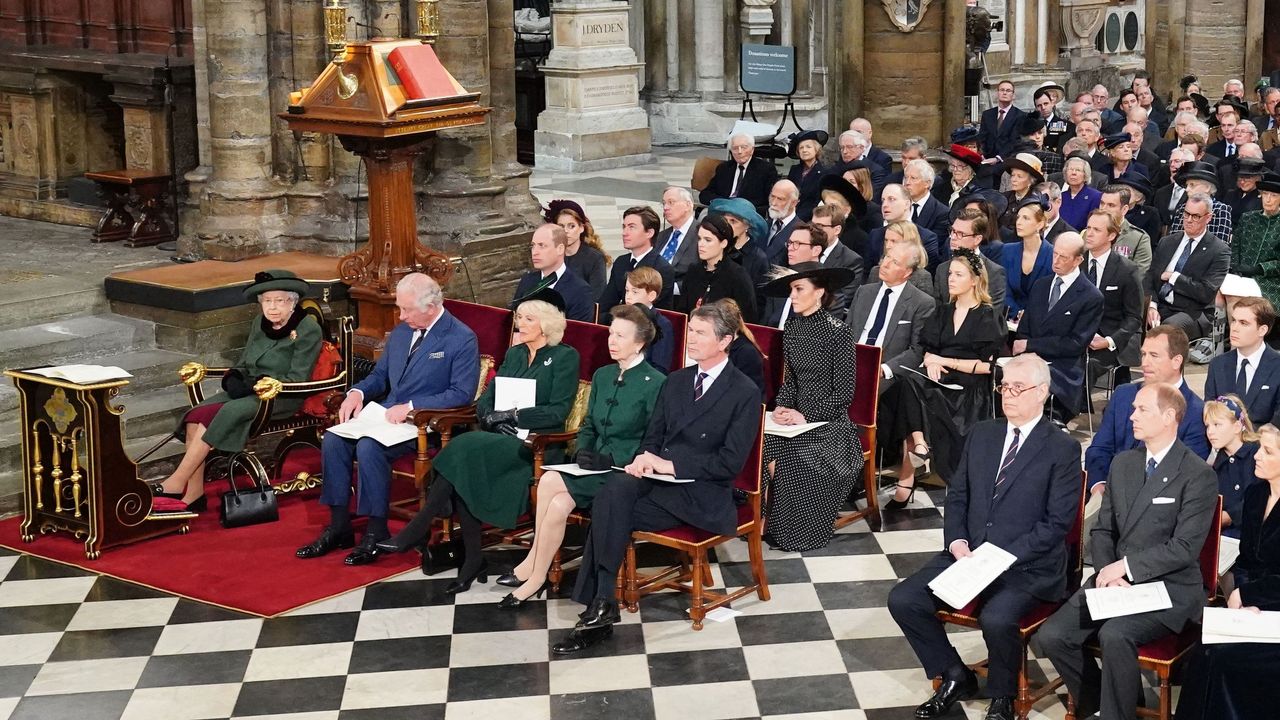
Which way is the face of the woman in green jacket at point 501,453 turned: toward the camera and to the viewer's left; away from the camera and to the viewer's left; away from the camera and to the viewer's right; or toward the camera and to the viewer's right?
toward the camera and to the viewer's left

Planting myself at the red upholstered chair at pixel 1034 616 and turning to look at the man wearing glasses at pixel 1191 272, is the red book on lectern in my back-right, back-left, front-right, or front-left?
front-left

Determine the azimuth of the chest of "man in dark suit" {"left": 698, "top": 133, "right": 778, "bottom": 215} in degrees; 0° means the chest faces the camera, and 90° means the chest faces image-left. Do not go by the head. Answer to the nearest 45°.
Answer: approximately 45°

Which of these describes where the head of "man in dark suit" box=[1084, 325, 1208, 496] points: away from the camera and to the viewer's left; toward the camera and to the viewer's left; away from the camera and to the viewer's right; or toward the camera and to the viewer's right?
toward the camera and to the viewer's left

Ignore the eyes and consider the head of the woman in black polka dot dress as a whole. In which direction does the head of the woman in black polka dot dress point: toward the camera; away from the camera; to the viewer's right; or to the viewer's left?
to the viewer's left

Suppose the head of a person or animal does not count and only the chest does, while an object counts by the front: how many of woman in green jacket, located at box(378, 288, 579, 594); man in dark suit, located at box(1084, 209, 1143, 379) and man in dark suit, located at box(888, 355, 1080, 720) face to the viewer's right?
0

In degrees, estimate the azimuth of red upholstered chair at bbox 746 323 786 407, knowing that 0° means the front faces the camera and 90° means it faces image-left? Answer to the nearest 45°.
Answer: approximately 45°

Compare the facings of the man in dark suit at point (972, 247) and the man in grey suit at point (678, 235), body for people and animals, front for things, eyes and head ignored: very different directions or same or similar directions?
same or similar directions

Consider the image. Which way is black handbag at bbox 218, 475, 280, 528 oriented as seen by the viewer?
toward the camera

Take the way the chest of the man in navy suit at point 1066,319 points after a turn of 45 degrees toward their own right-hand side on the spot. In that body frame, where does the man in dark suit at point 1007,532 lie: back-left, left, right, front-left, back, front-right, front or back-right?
left

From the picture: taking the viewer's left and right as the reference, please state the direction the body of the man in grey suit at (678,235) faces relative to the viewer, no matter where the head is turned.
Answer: facing the viewer and to the left of the viewer

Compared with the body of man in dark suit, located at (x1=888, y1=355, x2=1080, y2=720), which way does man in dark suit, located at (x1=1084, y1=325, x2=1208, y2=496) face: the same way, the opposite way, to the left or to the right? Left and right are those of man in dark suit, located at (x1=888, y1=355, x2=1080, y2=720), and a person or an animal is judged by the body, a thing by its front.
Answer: the same way

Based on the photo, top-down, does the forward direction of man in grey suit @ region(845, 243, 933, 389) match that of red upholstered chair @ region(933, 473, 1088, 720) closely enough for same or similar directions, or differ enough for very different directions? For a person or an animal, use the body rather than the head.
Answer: same or similar directions

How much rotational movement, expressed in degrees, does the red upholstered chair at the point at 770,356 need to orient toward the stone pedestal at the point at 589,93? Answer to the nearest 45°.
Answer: approximately 135° to its right

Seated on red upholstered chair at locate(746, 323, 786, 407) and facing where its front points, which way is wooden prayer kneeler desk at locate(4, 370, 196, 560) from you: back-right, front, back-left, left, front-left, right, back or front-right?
front-right

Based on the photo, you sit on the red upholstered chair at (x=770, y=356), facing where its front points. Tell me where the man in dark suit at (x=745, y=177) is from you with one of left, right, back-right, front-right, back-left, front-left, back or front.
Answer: back-right
